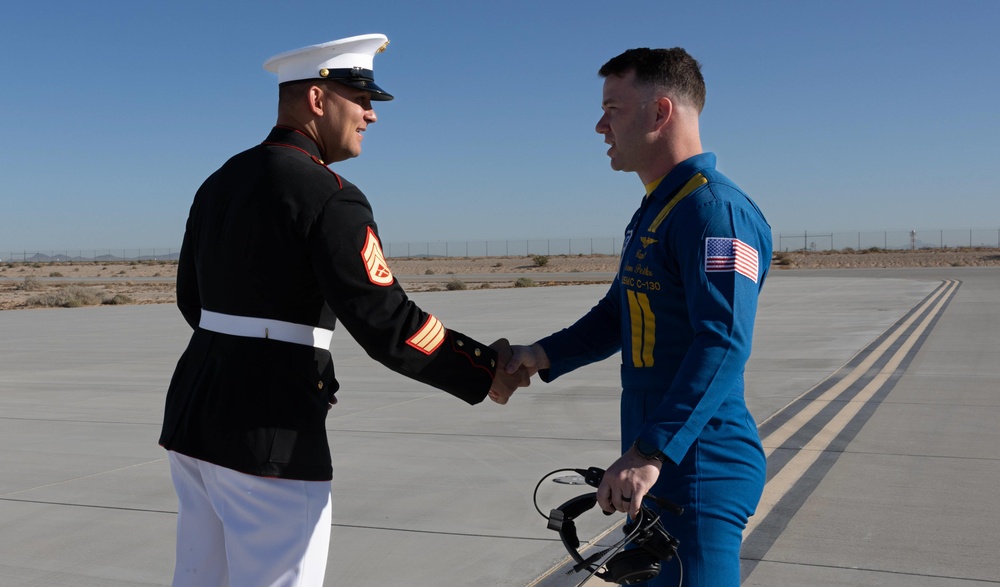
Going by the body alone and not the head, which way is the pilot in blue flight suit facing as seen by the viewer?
to the viewer's left

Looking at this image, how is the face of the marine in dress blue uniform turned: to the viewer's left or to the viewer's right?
to the viewer's right

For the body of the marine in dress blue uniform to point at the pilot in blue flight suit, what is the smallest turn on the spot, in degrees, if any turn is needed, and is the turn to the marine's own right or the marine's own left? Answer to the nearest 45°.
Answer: approximately 45° to the marine's own right

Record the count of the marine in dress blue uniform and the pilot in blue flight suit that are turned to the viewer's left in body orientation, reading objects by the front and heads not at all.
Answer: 1

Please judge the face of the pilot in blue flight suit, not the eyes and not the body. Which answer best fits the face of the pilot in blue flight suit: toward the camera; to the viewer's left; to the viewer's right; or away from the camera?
to the viewer's left

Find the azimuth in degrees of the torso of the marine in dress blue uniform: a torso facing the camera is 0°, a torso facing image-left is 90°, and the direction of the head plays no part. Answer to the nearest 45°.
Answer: approximately 225°

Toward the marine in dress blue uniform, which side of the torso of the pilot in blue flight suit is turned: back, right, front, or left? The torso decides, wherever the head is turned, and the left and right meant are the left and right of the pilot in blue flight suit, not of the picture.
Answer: front
